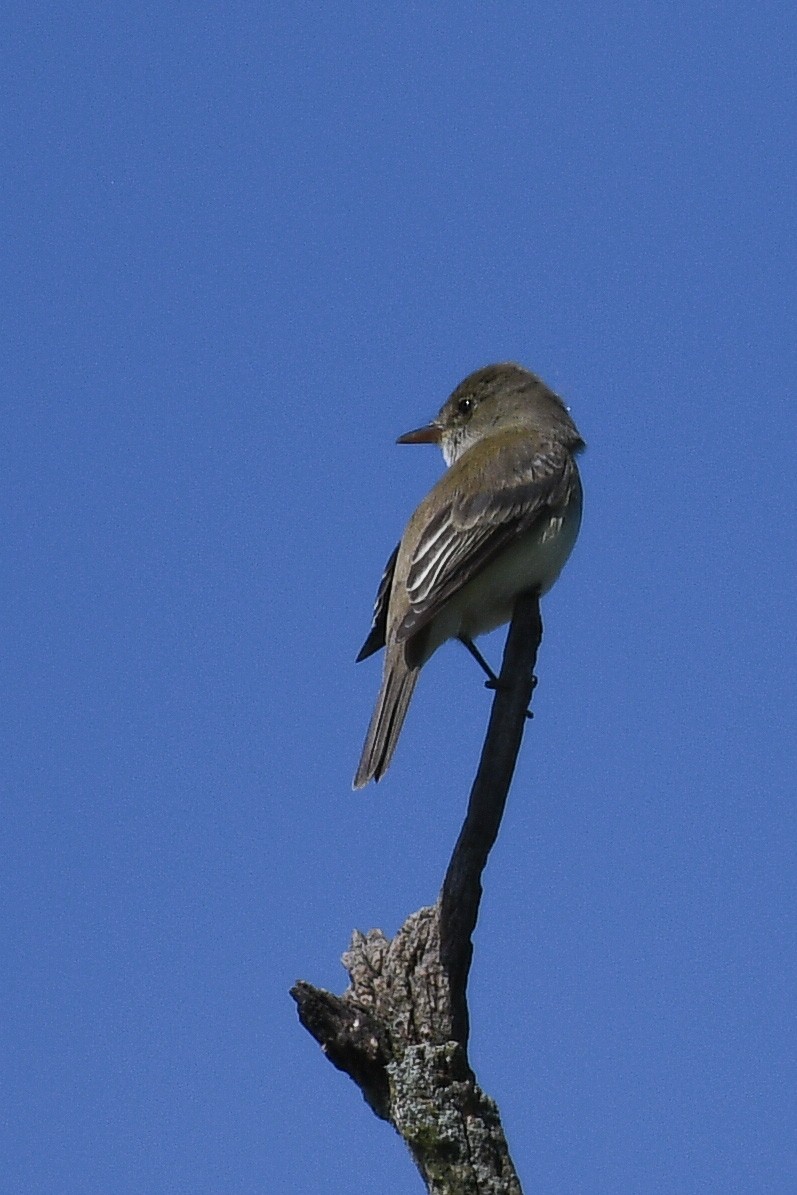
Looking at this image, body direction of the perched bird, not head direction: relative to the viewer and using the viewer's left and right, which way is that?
facing away from the viewer and to the right of the viewer
